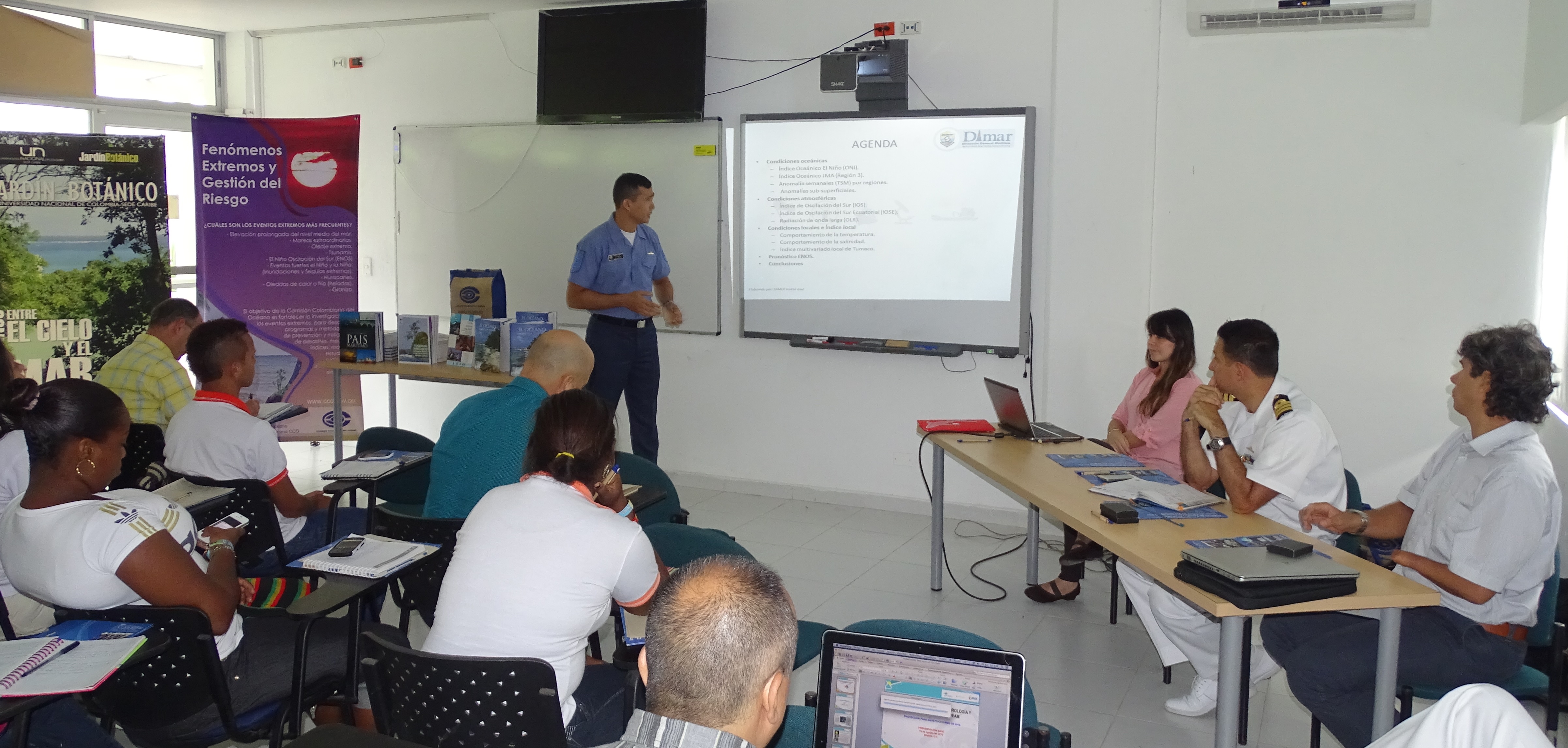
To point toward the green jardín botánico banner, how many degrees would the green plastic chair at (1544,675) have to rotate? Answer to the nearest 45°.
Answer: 0° — it already faces it

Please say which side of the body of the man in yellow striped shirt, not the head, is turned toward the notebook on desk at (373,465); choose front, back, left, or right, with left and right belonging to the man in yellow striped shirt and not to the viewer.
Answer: right

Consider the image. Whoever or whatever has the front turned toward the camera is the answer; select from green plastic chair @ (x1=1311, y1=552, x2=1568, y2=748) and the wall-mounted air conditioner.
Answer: the wall-mounted air conditioner

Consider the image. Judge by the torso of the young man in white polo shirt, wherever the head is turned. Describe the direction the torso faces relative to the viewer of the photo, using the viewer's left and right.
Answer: facing away from the viewer and to the right of the viewer

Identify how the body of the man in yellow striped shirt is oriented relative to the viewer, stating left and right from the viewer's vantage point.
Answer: facing away from the viewer and to the right of the viewer

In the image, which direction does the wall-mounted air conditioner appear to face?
toward the camera

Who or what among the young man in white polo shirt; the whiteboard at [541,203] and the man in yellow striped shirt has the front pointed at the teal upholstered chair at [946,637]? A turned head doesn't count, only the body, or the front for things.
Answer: the whiteboard

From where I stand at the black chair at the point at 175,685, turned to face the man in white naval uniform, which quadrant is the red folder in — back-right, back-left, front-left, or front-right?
front-left

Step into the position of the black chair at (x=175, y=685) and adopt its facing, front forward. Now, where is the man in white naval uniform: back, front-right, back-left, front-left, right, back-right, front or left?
front-right

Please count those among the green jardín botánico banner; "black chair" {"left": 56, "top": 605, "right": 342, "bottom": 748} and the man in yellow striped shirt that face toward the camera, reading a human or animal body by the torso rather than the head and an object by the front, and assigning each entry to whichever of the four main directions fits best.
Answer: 1

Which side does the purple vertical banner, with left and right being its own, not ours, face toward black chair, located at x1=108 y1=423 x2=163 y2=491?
front

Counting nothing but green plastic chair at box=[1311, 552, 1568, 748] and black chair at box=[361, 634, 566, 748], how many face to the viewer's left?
1

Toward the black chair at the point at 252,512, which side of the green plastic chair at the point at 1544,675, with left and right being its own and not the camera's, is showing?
front

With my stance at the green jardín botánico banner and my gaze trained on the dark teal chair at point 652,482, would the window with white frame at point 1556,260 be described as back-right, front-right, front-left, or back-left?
front-left

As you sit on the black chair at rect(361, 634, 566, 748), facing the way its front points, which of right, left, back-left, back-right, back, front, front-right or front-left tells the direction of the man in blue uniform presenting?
front-left

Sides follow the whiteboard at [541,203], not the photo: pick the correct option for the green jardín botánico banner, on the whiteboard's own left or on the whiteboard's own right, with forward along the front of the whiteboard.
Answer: on the whiteboard's own right

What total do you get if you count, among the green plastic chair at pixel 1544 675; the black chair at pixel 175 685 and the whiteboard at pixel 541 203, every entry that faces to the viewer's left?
1

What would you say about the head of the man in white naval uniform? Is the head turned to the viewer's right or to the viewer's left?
to the viewer's left

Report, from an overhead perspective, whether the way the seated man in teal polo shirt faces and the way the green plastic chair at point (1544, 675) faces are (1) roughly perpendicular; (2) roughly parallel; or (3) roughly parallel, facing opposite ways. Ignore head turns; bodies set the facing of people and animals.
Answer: roughly perpendicular

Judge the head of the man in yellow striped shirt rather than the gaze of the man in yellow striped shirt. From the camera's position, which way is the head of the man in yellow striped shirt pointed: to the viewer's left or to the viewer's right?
to the viewer's right

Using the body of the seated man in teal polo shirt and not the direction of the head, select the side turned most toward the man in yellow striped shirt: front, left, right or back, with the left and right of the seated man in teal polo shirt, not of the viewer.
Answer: left
